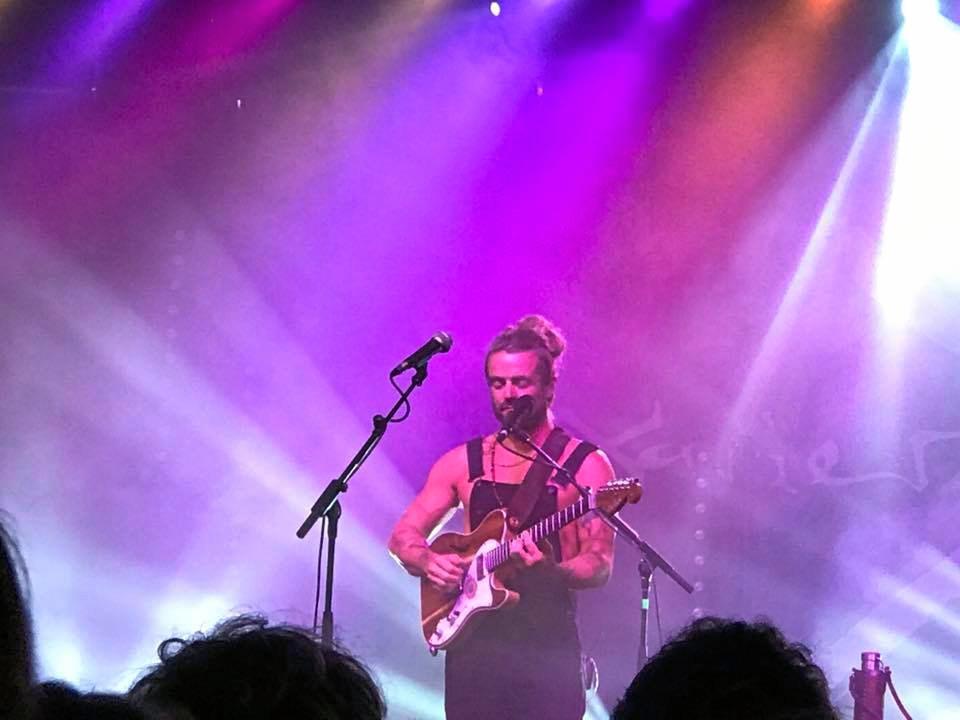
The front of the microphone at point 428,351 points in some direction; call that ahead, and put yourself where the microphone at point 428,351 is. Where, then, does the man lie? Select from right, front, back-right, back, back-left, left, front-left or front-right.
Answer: front-left

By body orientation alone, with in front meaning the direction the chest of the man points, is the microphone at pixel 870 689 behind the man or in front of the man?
in front

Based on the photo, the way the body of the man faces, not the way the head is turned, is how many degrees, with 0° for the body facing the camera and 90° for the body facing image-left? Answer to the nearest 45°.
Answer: approximately 0°

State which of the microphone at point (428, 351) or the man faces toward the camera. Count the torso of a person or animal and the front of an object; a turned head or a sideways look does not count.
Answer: the man

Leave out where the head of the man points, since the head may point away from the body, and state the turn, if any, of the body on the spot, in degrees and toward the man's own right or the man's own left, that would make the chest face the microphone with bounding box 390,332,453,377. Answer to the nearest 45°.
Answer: approximately 45° to the man's own right

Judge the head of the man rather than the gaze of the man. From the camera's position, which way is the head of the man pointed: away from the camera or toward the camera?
toward the camera

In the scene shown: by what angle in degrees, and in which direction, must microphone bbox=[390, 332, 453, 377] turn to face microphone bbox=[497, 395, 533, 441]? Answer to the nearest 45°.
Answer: approximately 45° to its left

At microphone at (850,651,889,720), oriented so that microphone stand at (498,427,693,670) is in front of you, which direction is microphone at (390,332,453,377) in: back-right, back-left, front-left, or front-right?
front-left

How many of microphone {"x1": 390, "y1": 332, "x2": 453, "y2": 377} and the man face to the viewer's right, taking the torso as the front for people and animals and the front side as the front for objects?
1

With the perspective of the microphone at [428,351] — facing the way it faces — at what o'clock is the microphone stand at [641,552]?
The microphone stand is roughly at 11 o'clock from the microphone.

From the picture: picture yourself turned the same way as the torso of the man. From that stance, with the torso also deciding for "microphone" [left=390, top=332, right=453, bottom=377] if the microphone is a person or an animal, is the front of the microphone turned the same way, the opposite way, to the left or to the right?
to the left

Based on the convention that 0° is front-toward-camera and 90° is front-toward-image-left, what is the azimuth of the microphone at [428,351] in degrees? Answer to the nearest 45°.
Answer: approximately 270°
